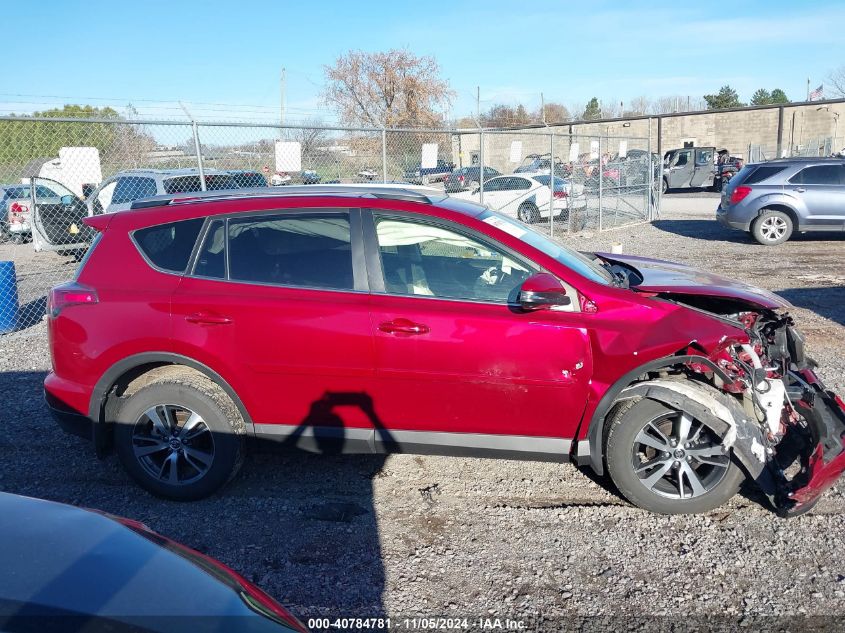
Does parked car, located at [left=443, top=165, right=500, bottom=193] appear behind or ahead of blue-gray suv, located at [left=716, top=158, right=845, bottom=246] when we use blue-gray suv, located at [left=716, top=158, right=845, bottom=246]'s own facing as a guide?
behind

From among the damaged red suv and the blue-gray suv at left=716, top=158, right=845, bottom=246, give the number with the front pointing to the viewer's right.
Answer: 2

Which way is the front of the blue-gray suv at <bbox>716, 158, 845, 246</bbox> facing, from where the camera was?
facing to the right of the viewer

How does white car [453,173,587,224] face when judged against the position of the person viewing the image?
facing away from the viewer and to the left of the viewer

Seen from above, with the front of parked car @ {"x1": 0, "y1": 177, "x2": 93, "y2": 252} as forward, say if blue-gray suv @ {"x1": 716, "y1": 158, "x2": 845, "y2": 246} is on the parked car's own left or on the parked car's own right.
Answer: on the parked car's own right

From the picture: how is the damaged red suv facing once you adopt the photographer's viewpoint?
facing to the right of the viewer

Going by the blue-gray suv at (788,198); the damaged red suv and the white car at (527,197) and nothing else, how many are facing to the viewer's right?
2

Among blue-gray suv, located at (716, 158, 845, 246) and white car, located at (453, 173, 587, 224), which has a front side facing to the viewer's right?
the blue-gray suv

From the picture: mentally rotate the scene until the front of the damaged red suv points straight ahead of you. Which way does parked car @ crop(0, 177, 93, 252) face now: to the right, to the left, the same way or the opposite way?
to the left

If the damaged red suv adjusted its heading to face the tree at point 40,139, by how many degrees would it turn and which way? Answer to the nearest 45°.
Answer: approximately 135° to its left

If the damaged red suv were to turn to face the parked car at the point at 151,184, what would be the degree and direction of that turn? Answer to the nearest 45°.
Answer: approximately 135° to its left
